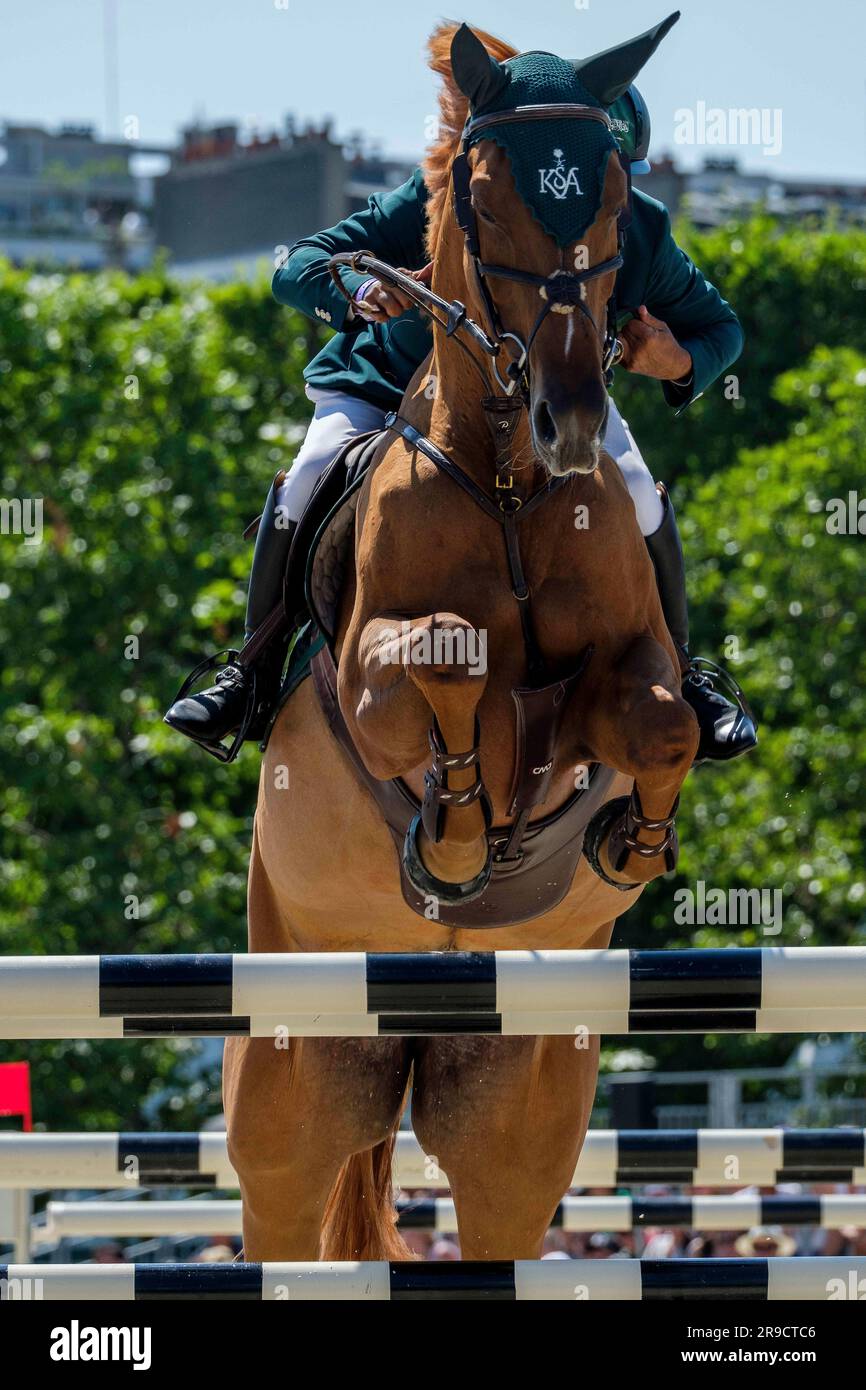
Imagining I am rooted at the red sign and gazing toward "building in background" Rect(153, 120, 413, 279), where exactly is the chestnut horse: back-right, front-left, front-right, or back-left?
back-right

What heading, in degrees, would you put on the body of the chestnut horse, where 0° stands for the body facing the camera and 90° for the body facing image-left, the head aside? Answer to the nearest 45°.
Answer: approximately 0°

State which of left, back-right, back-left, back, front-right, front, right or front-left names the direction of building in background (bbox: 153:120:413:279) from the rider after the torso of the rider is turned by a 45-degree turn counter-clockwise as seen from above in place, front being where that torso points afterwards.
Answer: back-left

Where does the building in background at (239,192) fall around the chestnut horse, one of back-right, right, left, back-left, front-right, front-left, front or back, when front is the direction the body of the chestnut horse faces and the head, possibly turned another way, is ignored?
back
